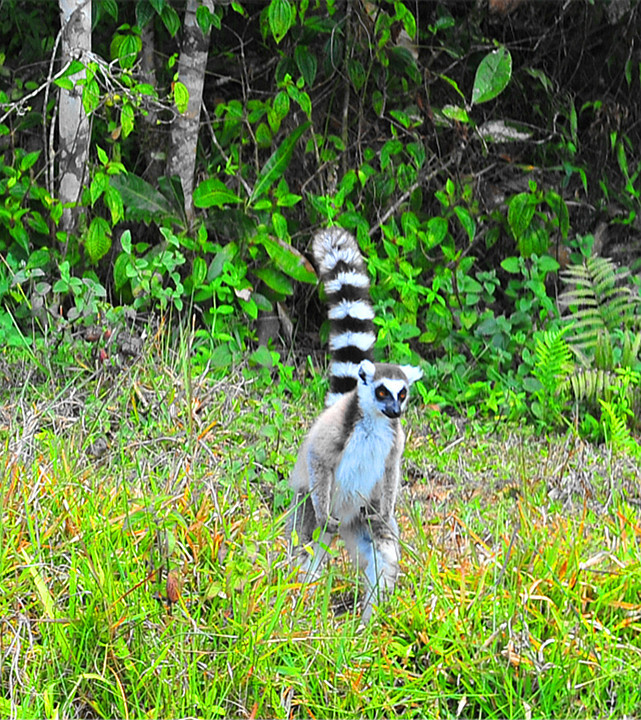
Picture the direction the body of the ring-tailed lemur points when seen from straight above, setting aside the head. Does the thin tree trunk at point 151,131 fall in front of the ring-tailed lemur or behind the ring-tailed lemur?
behind

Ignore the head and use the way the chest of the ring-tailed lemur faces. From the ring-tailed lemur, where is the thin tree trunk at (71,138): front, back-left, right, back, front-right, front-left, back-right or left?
back

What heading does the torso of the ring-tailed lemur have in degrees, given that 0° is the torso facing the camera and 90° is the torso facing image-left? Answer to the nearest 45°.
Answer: approximately 315°

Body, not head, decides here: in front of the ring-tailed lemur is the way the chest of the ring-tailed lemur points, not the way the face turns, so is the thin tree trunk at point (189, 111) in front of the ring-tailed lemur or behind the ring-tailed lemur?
behind
